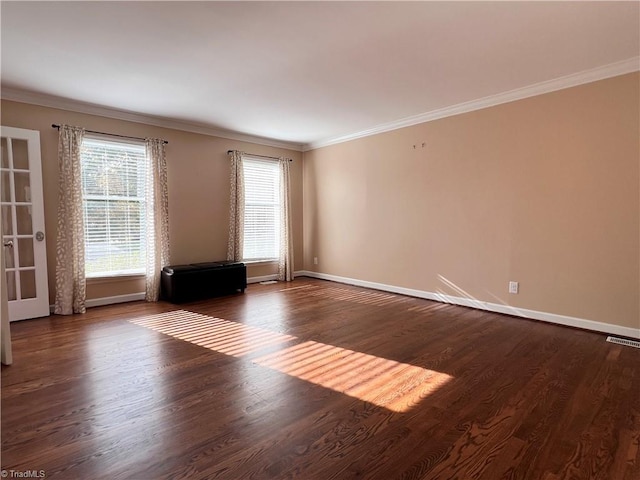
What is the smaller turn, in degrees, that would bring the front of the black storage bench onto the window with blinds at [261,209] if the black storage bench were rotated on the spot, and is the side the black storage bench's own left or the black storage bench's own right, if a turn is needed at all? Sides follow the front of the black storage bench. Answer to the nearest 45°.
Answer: approximately 90° to the black storage bench's own left

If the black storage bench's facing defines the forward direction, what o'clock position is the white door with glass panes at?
The white door with glass panes is roughly at 4 o'clock from the black storage bench.

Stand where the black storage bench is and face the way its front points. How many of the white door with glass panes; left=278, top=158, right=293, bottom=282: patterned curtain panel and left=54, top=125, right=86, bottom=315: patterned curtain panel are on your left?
1

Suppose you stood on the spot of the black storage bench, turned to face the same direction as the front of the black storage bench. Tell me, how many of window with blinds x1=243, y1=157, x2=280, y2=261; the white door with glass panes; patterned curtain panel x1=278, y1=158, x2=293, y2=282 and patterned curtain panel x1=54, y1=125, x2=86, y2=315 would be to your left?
2

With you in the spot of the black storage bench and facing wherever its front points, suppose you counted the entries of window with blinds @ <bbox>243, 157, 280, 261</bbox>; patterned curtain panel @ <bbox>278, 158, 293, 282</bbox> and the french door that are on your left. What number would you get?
2

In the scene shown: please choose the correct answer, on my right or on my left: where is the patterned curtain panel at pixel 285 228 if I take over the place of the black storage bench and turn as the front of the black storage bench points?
on my left

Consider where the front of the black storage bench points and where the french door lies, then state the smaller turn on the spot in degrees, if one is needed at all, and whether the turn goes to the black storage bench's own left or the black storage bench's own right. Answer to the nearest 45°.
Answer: approximately 135° to the black storage bench's own right

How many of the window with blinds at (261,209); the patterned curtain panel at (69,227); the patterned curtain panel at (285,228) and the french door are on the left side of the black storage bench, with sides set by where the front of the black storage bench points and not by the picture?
2

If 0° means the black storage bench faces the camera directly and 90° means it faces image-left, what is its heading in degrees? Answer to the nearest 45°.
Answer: approximately 315°

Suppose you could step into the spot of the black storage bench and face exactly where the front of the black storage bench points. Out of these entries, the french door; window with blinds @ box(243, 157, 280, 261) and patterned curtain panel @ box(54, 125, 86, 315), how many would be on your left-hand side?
1
